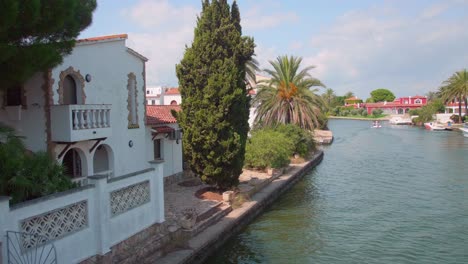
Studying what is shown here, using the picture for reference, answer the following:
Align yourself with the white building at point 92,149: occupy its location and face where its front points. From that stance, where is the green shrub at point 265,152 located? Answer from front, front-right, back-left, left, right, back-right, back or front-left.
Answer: left

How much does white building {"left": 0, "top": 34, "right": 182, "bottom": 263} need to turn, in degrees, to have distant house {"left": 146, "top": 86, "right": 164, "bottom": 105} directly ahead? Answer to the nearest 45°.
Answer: approximately 135° to its left

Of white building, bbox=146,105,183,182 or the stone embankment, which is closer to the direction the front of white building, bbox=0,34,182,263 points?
the stone embankment

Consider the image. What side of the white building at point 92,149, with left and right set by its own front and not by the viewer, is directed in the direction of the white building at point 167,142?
left

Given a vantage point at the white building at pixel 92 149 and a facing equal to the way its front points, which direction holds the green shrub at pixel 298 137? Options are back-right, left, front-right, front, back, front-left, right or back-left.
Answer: left

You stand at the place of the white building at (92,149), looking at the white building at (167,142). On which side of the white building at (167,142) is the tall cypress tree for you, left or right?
right

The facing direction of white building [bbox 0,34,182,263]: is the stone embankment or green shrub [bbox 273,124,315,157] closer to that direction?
the stone embankment

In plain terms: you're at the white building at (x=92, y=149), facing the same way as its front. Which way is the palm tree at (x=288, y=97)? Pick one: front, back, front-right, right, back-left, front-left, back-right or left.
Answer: left

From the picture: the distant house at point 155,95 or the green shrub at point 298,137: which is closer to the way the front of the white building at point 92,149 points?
the green shrub

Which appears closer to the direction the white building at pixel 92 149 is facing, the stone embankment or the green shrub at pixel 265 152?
the stone embankment

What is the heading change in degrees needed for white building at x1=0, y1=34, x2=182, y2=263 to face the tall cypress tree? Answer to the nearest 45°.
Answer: approximately 90° to its left

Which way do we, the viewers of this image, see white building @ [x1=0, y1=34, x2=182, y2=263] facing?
facing the viewer and to the right of the viewer
